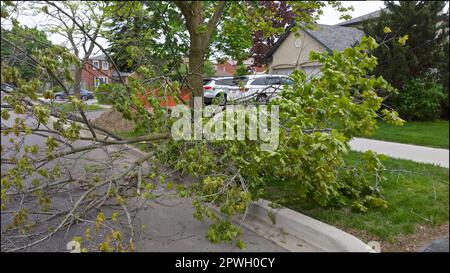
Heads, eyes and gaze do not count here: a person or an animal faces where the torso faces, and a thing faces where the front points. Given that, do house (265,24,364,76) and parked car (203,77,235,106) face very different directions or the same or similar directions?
very different directions

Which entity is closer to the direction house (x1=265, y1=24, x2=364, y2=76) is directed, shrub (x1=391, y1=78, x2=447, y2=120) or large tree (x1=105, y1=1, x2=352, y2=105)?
the large tree
